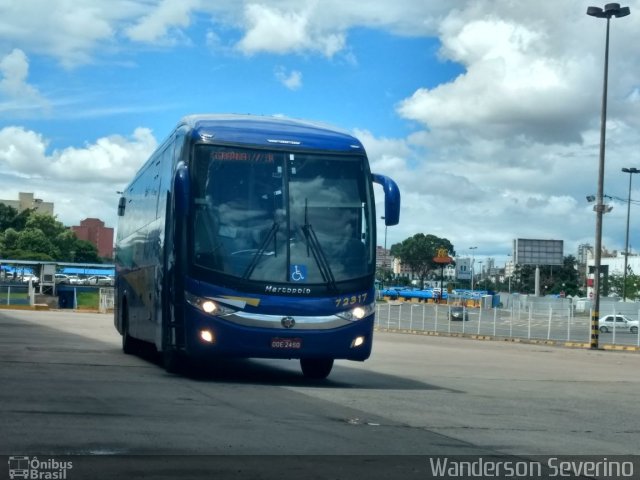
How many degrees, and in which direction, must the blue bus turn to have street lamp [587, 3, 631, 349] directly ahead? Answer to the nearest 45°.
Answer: approximately 135° to its left

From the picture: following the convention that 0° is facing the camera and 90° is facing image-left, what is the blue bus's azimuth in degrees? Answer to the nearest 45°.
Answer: approximately 0°
